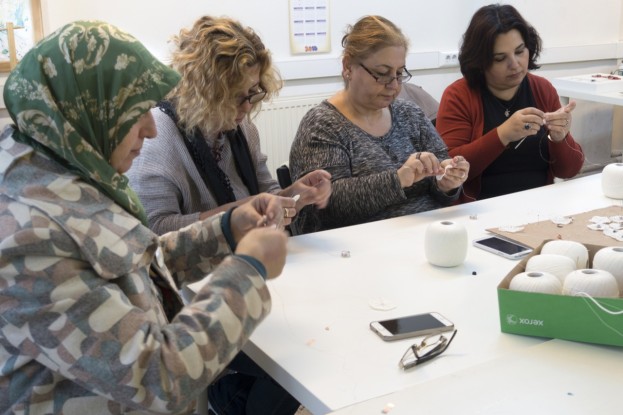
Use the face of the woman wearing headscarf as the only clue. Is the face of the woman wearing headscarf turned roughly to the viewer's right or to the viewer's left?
to the viewer's right

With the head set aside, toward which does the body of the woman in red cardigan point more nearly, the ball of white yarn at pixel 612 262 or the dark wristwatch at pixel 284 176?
the ball of white yarn

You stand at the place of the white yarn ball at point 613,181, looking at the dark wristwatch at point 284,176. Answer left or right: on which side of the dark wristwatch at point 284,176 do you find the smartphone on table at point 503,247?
left

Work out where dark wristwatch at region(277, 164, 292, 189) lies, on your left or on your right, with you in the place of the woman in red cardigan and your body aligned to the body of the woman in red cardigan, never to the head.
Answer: on your right

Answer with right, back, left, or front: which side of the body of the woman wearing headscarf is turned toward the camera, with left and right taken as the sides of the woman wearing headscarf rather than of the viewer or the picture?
right

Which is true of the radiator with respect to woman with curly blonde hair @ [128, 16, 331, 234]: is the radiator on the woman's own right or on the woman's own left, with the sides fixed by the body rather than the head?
on the woman's own left

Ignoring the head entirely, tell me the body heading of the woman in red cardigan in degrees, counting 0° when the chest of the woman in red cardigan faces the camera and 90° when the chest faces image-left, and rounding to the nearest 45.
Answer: approximately 315°

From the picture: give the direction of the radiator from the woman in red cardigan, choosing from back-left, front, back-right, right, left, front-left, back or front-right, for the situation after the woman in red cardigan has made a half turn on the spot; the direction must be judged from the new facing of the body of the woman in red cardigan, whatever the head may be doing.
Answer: front
